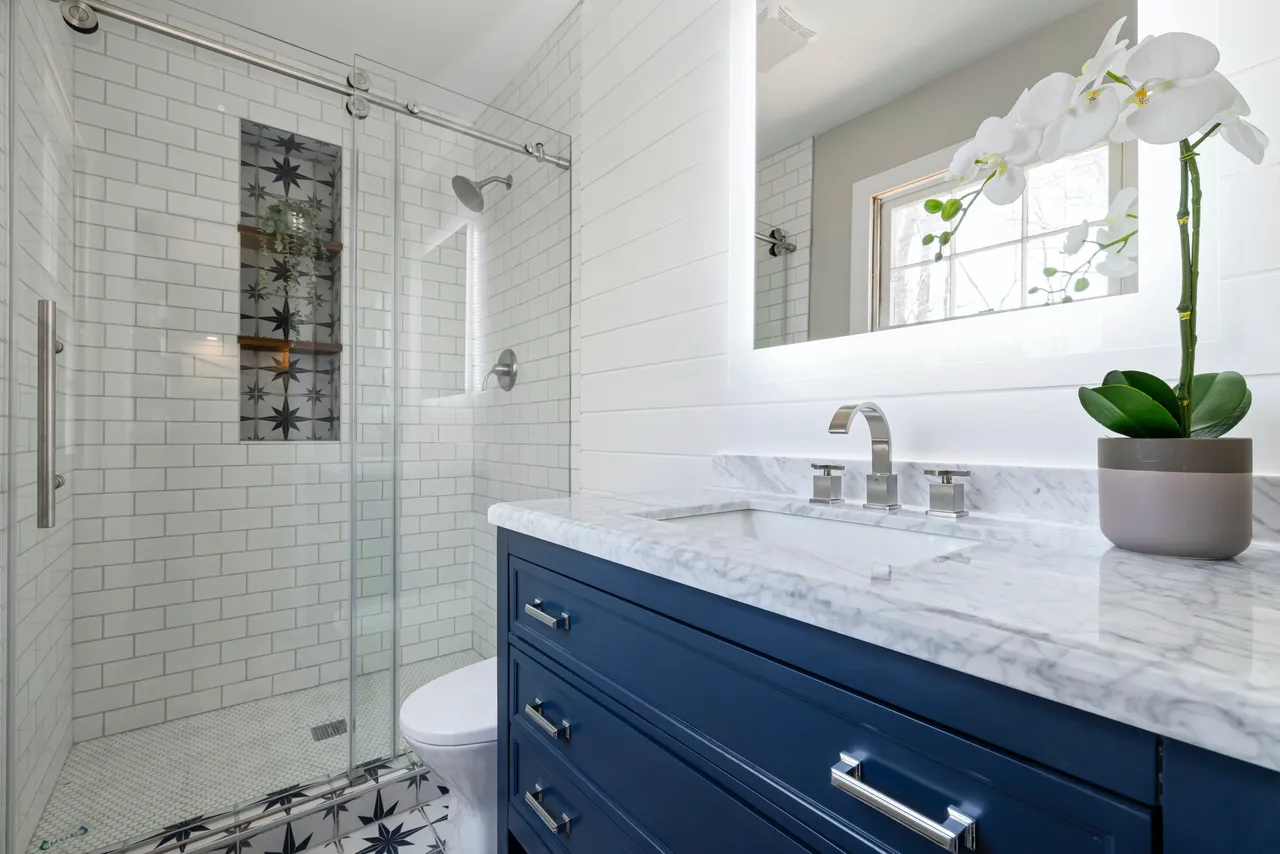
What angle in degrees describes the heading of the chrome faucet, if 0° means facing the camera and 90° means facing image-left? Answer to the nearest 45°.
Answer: approximately 45°

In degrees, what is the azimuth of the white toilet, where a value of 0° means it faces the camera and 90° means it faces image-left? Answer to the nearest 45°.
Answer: approximately 45°

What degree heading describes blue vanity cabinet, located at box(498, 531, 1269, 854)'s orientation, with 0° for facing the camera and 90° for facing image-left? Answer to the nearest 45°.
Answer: approximately 45°

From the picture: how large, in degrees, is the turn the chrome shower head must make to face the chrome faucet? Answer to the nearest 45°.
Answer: approximately 90° to its left

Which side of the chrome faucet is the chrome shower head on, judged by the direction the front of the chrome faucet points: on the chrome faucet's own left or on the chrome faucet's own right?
on the chrome faucet's own right
